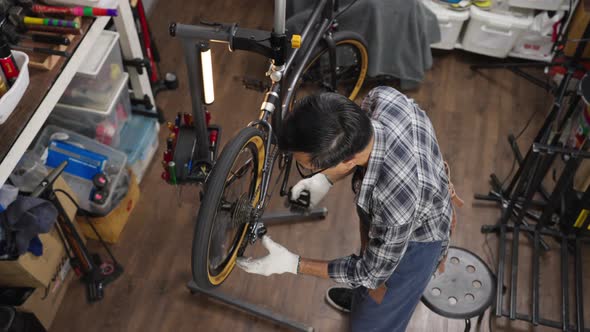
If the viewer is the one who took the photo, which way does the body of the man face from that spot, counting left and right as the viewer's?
facing to the left of the viewer

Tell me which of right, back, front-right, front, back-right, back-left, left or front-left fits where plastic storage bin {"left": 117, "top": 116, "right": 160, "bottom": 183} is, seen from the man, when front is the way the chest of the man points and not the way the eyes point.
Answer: front-right

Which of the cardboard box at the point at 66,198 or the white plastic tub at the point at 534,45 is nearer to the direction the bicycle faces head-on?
the white plastic tub

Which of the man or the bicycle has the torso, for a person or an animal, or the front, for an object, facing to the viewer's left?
the man

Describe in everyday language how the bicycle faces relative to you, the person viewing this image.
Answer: facing away from the viewer and to the right of the viewer

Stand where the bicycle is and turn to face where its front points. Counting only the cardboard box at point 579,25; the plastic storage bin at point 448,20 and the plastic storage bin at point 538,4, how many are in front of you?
3

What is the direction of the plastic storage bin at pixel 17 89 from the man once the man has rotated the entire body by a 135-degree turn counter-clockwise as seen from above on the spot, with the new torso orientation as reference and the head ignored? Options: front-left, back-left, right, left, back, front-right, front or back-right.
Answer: back-right

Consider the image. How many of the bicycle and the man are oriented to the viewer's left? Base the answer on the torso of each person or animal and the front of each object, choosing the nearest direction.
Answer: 1

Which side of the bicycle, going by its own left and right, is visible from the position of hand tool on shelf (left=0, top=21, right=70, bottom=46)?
left

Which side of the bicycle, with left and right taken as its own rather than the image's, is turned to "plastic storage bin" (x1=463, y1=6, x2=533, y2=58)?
front

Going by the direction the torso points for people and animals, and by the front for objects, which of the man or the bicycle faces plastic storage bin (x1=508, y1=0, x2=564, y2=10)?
the bicycle

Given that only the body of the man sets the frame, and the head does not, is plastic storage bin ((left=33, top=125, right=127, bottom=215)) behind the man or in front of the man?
in front

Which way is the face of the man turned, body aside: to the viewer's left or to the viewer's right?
to the viewer's left

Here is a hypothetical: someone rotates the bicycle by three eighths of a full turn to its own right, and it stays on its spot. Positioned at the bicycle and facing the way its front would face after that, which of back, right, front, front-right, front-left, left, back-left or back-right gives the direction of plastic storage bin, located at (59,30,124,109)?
back-right

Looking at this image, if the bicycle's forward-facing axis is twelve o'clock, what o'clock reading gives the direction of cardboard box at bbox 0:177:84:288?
The cardboard box is roughly at 8 o'clock from the bicycle.

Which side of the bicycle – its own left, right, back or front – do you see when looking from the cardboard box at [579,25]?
front

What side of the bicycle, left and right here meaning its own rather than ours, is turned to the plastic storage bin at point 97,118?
left
